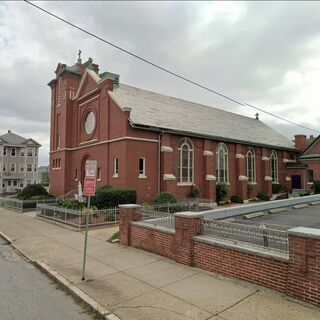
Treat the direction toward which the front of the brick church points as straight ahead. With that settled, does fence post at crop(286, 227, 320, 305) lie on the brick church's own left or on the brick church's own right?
on the brick church's own left

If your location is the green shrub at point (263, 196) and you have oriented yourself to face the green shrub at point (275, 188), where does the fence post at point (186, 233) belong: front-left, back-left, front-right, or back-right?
back-right

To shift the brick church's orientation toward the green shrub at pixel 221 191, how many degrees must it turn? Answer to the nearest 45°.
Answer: approximately 135° to its left

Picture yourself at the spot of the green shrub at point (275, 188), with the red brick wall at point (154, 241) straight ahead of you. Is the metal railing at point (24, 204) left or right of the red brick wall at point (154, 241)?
right

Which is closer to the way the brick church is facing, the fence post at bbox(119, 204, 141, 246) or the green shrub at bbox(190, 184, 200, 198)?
the fence post

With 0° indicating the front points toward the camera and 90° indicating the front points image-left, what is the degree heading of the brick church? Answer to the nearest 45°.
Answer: approximately 45°

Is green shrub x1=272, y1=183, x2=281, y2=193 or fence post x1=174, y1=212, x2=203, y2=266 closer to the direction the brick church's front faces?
the fence post
